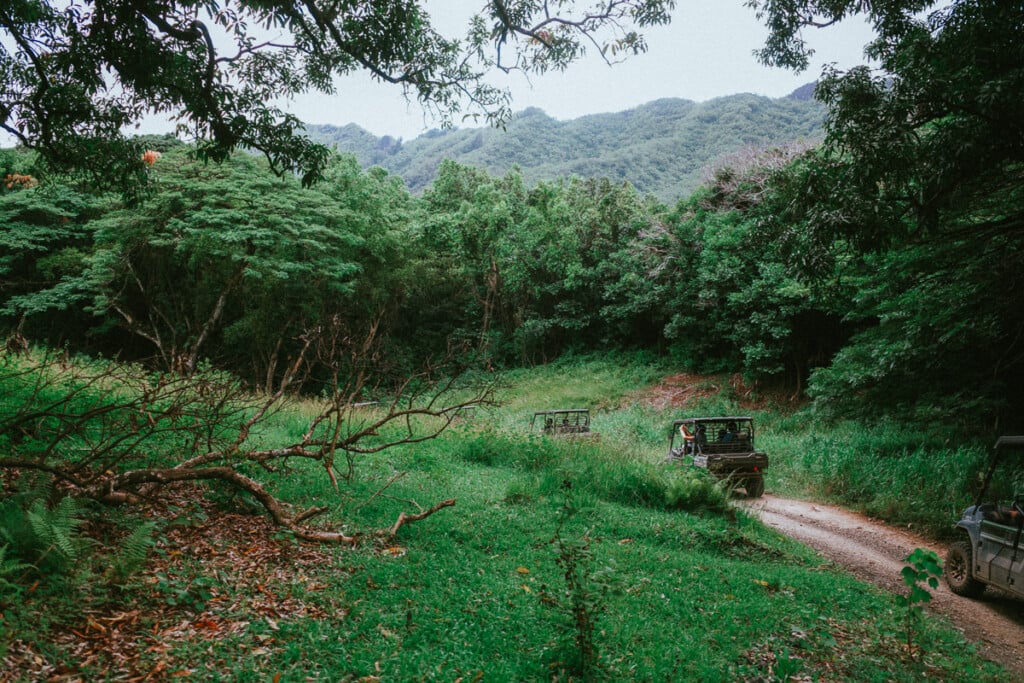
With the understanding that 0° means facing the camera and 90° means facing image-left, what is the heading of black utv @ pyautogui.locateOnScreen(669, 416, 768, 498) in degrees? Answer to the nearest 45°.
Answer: approximately 135°

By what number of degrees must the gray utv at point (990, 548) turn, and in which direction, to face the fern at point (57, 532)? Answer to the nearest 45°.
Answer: approximately 90° to its left

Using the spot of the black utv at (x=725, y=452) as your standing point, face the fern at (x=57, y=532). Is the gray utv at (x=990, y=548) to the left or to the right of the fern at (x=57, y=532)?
left

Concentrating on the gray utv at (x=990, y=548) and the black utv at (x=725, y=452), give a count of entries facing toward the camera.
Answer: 0

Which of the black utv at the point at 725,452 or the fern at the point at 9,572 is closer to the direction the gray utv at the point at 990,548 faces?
the black utv

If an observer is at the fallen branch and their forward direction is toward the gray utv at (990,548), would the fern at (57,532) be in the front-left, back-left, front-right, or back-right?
back-right

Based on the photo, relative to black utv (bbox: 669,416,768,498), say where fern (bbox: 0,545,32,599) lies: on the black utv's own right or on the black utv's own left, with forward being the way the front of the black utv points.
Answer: on the black utv's own left

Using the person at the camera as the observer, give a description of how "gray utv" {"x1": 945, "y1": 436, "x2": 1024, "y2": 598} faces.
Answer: facing away from the viewer and to the left of the viewer

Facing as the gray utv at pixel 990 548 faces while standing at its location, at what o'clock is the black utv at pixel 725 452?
the black utv at pixel 725 452 is roughly at 12 o'clock from the gray utv at pixel 990 548.

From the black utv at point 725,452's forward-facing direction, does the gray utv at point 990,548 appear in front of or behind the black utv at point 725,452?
behind

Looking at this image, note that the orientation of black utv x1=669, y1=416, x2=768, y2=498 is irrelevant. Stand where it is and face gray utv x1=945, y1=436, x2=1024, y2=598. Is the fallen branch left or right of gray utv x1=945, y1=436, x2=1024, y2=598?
right

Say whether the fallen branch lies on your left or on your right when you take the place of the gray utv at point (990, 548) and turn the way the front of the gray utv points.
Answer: on your left
